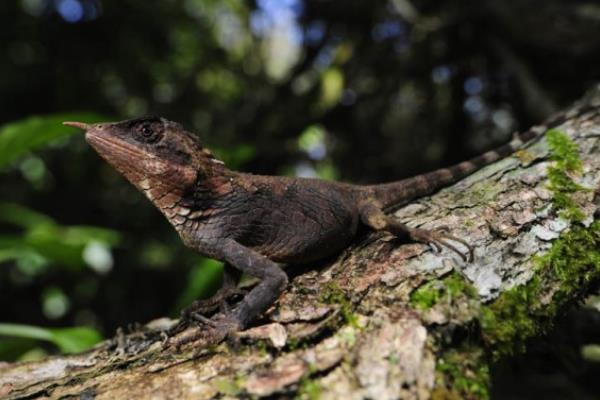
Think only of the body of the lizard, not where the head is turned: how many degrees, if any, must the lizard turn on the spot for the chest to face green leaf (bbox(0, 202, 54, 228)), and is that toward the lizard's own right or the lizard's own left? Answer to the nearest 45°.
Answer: approximately 45° to the lizard's own right

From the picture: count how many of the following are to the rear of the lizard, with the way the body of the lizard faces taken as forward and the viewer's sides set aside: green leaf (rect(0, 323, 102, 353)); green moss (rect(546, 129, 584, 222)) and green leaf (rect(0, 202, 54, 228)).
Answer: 1

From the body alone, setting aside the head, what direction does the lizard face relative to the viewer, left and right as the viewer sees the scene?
facing to the left of the viewer

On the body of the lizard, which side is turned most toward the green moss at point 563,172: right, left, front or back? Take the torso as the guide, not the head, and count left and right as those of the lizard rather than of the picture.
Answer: back

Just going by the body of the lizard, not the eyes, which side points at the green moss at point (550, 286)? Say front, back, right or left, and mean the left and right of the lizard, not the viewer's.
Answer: back
